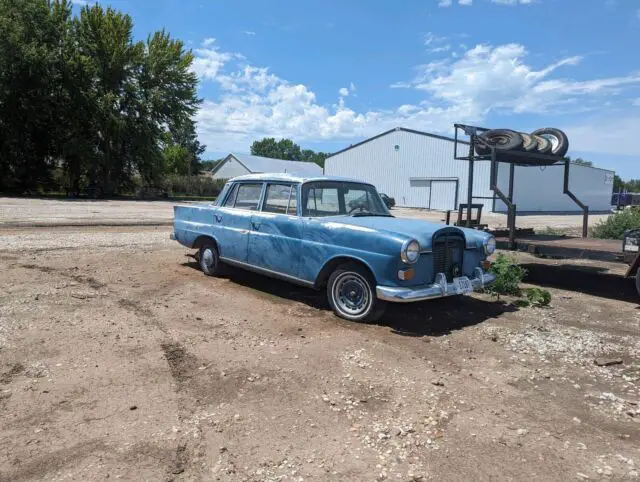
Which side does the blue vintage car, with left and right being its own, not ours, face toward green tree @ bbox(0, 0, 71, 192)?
back

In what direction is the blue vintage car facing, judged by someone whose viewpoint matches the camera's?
facing the viewer and to the right of the viewer

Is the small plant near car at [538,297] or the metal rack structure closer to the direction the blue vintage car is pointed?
the small plant near car

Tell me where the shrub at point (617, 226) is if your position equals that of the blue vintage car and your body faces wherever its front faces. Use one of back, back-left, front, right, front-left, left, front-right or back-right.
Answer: left

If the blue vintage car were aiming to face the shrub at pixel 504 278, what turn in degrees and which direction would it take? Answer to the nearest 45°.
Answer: approximately 90° to its left

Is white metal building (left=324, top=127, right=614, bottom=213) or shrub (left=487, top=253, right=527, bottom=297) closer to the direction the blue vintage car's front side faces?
the shrub

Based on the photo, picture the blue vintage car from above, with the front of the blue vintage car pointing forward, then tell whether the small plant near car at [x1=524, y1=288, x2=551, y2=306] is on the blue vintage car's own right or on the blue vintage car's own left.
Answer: on the blue vintage car's own left

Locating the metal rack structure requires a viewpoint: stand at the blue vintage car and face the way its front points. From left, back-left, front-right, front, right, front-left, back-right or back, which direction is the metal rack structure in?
left
